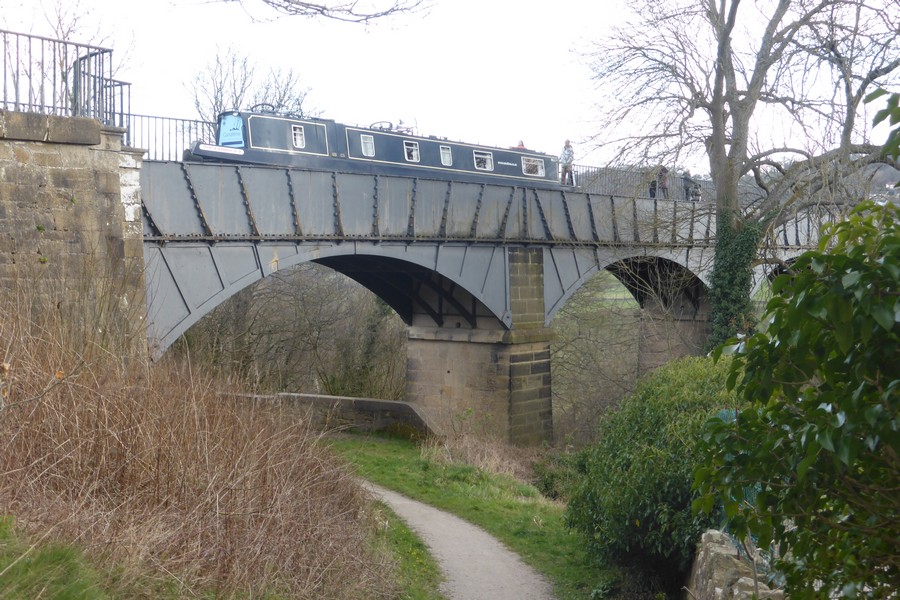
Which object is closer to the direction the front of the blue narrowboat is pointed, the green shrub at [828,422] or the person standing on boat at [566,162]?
the green shrub

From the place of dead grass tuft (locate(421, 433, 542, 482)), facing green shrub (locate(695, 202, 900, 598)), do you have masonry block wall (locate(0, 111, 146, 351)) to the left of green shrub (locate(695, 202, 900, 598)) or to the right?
right

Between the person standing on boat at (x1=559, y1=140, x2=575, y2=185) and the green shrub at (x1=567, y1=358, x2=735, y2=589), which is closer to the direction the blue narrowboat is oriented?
the green shrub

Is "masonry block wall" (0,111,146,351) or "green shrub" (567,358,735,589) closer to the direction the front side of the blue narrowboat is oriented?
the masonry block wall

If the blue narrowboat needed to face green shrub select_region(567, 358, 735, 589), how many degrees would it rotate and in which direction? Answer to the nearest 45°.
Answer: approximately 45° to its left

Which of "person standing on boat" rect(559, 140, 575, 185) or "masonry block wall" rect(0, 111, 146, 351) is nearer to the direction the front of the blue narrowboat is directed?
the masonry block wall

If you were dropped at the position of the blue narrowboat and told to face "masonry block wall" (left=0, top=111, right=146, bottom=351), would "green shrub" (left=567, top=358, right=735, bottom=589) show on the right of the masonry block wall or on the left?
left

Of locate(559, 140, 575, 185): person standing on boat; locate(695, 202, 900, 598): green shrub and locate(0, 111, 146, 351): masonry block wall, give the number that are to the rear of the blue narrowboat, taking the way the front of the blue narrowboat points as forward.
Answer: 1

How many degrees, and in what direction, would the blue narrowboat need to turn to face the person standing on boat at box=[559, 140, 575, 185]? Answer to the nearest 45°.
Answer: approximately 180°

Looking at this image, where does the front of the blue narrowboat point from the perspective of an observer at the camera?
facing the viewer and to the left of the viewer

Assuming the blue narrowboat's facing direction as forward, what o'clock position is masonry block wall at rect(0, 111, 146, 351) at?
The masonry block wall is roughly at 11 o'clock from the blue narrowboat.
